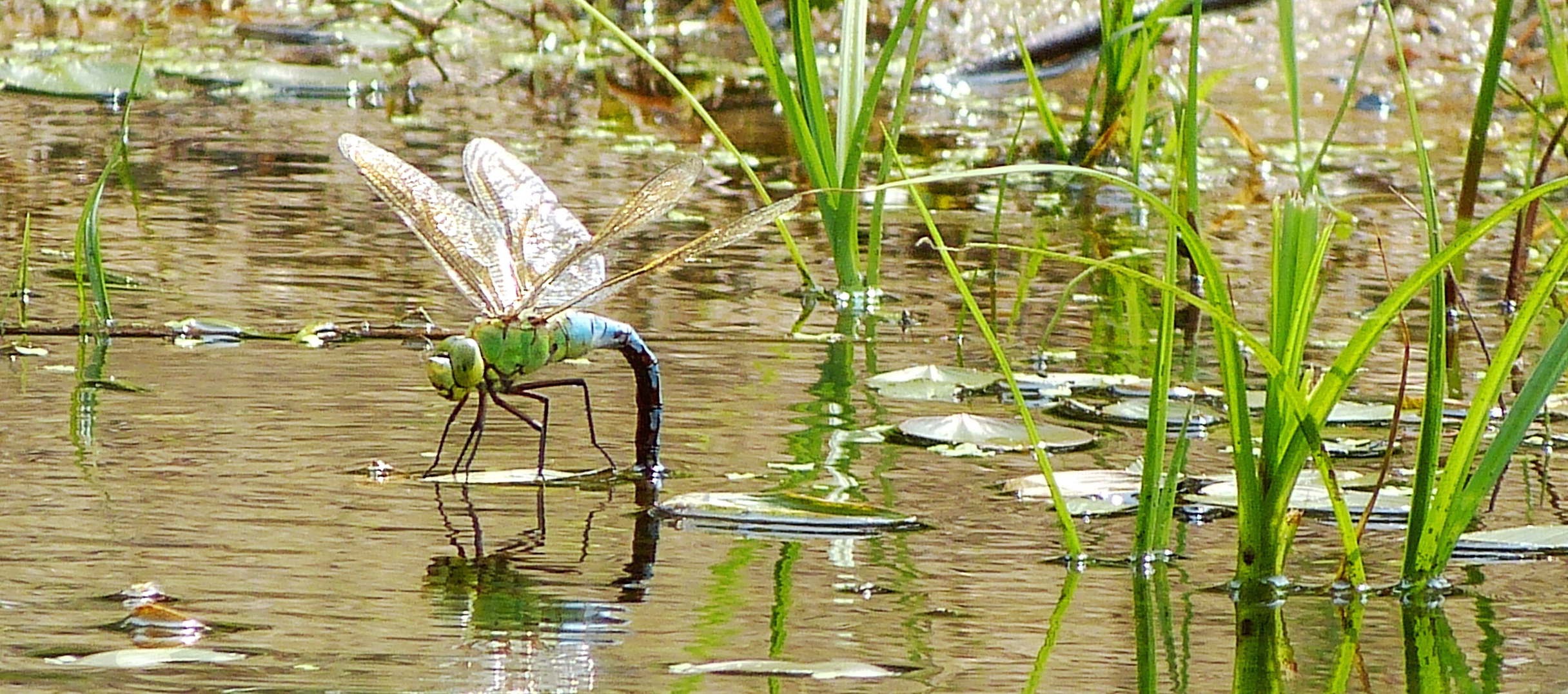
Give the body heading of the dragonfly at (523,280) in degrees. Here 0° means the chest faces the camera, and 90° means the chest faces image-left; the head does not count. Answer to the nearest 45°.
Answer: approximately 45°

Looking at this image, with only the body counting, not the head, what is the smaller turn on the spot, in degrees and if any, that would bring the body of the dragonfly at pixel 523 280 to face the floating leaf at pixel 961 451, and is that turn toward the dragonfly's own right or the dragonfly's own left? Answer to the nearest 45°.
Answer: approximately 135° to the dragonfly's own left

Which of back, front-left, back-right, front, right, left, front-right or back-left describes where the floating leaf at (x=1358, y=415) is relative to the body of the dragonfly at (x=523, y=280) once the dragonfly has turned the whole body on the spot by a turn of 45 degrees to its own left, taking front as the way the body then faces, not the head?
left

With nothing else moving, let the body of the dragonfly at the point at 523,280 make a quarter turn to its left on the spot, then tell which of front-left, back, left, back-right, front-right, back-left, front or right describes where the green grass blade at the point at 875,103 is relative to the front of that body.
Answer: left
